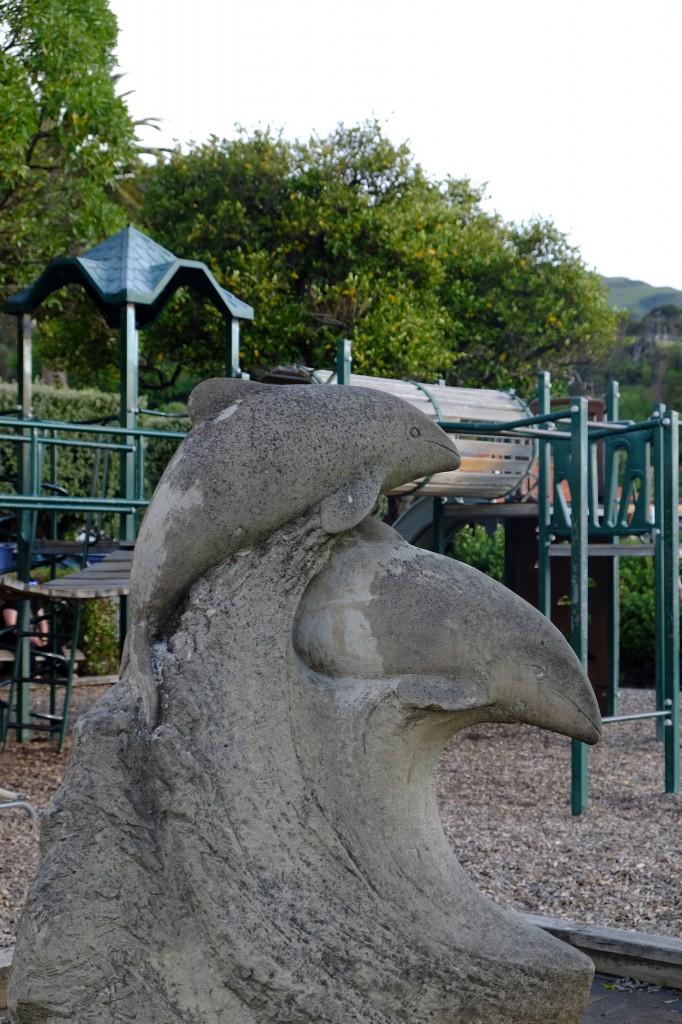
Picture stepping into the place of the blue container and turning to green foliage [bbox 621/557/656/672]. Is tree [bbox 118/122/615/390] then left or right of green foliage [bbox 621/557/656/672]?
left

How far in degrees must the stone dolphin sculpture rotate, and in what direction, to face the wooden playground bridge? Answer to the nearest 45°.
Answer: approximately 90° to its left

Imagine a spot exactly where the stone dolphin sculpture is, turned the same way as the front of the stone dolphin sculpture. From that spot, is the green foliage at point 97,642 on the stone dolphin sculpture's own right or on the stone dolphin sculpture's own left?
on the stone dolphin sculpture's own left

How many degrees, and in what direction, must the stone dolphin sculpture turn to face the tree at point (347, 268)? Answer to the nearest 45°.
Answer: approximately 90° to its left

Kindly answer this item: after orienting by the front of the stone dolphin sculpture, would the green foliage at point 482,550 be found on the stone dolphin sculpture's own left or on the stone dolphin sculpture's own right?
on the stone dolphin sculpture's own left

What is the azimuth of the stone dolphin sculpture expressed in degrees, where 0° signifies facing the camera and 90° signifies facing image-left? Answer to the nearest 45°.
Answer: approximately 270°

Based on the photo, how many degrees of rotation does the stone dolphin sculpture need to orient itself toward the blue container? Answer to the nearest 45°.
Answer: approximately 90° to its left

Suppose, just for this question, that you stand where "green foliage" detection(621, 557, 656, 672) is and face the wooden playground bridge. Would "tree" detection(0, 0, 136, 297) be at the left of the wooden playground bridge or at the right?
right
